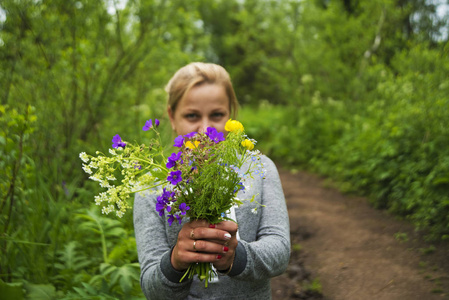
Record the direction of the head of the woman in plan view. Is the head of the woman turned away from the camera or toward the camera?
toward the camera

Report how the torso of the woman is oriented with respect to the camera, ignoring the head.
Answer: toward the camera
